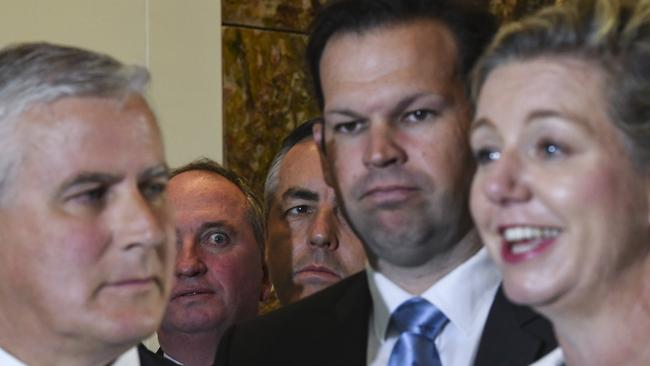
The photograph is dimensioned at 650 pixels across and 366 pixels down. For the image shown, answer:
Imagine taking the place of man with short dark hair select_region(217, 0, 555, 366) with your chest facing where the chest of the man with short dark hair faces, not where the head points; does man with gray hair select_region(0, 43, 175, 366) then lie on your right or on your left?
on your right

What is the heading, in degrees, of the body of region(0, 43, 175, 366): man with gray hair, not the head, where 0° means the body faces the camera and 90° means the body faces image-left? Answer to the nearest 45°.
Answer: approximately 315°

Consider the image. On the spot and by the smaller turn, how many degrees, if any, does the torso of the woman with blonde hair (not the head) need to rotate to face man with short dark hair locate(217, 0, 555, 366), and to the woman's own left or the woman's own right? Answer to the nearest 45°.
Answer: approximately 90° to the woman's own right

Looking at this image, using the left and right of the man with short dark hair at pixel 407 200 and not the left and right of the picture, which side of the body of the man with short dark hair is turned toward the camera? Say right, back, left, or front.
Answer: front

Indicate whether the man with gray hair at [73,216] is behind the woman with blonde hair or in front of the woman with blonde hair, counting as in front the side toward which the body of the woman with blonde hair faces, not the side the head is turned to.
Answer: in front

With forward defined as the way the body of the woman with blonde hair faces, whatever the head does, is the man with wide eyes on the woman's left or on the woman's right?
on the woman's right

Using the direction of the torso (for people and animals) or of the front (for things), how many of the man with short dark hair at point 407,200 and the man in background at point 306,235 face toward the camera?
2

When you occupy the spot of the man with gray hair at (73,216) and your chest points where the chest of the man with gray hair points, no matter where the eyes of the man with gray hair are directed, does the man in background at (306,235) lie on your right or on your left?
on your left

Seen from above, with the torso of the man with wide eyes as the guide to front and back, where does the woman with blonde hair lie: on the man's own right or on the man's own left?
on the man's own left

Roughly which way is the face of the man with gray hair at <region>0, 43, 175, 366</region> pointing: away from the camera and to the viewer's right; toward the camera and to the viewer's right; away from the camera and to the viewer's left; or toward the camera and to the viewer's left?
toward the camera and to the viewer's right

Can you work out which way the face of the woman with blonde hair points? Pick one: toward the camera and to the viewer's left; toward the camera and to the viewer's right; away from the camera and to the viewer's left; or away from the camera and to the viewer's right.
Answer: toward the camera and to the viewer's left

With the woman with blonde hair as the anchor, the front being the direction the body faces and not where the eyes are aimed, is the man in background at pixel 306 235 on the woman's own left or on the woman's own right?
on the woman's own right
